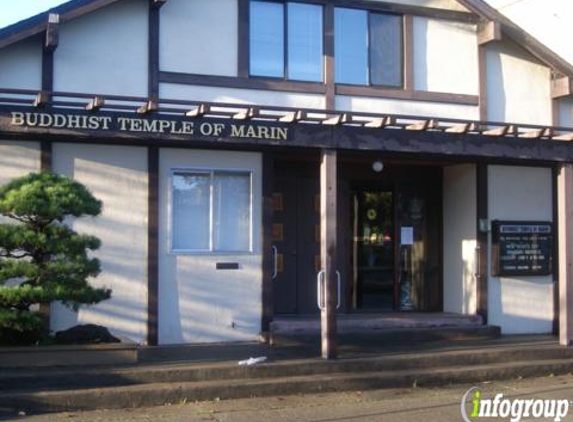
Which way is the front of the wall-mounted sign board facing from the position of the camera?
facing the viewer

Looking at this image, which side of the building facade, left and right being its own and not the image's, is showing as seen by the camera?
front

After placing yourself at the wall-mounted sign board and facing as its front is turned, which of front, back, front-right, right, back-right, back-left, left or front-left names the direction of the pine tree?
front-right

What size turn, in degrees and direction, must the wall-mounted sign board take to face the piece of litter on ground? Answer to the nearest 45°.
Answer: approximately 45° to its right
